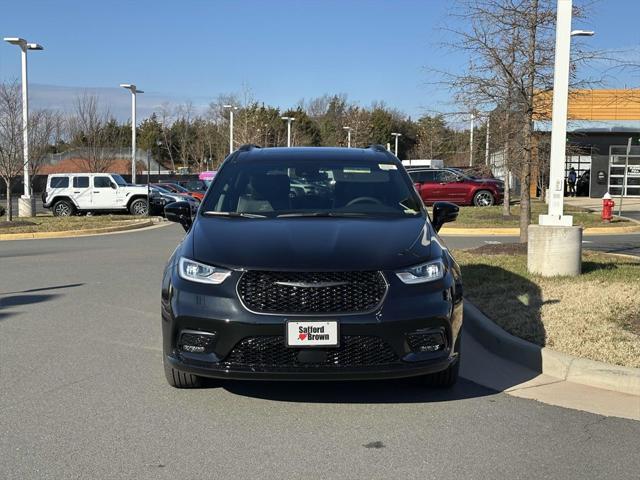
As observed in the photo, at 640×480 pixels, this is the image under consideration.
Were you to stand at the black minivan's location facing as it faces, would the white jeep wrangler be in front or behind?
behind

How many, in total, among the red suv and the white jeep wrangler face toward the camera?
0

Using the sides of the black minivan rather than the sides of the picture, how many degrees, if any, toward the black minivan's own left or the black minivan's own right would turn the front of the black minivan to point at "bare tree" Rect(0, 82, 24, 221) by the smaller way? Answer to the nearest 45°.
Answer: approximately 135° to the black minivan's own right

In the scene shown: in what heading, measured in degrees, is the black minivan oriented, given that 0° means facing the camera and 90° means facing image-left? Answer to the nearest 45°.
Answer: approximately 0°

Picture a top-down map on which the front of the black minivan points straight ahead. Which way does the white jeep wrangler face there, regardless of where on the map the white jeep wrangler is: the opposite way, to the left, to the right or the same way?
to the left

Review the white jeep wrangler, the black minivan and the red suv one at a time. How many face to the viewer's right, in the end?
2

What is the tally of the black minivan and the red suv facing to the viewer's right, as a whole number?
1

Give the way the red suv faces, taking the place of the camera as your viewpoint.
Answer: facing to the right of the viewer

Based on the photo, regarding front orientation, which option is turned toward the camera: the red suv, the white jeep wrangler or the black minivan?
the black minivan

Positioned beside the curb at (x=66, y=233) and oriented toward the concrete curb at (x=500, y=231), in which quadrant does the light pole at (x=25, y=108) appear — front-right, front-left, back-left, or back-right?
back-left

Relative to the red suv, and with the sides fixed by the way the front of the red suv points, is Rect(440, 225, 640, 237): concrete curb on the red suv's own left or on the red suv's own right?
on the red suv's own right

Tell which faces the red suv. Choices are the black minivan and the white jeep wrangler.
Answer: the white jeep wrangler

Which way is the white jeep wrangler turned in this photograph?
to the viewer's right
